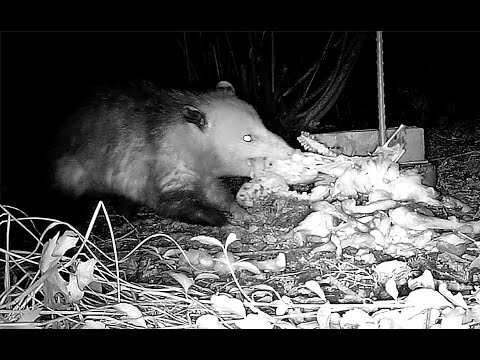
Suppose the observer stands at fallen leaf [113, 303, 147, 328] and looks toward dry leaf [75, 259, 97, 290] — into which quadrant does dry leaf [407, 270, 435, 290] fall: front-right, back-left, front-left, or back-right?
back-right

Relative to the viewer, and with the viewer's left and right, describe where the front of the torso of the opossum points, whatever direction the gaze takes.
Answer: facing to the right of the viewer
